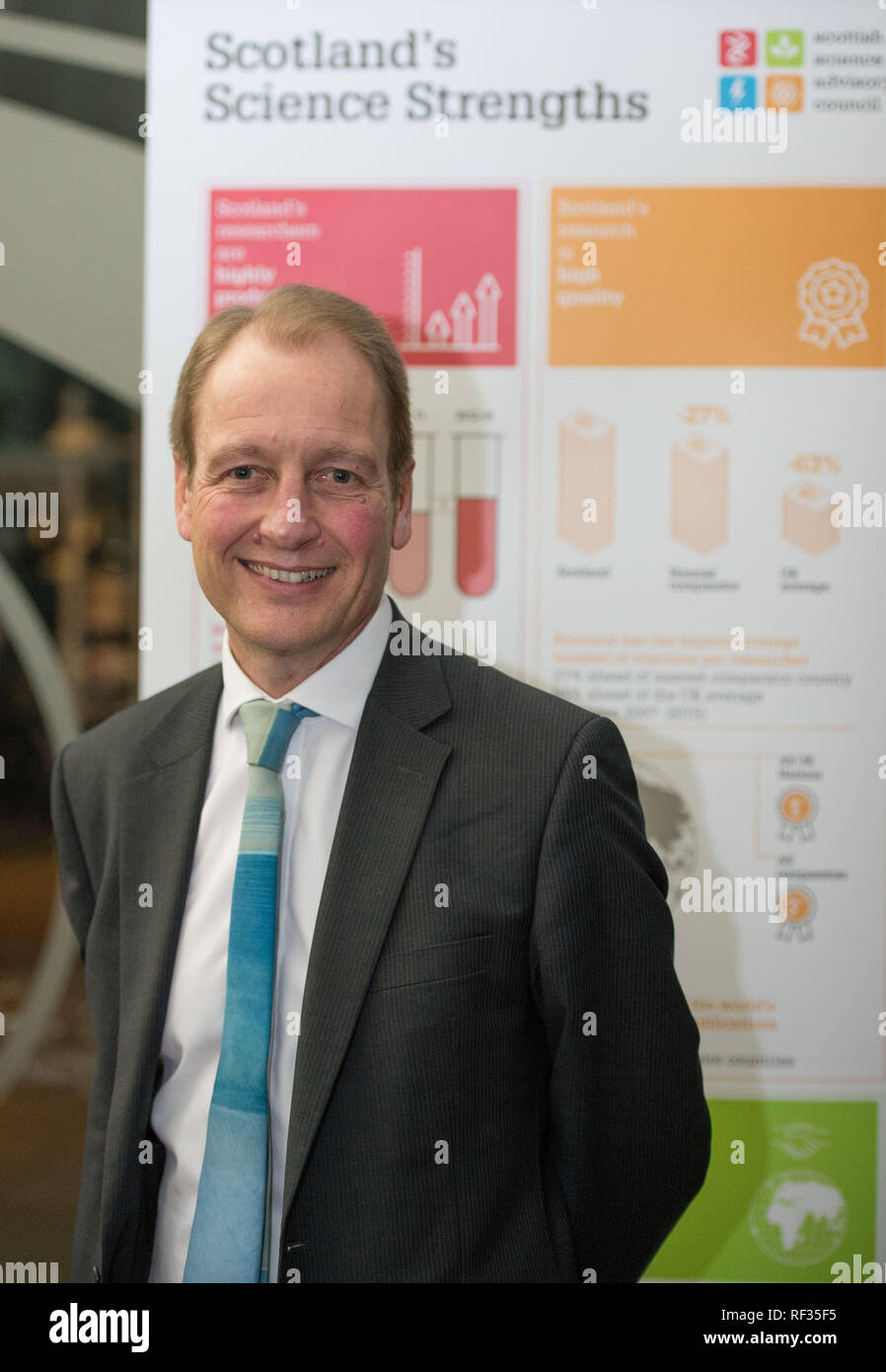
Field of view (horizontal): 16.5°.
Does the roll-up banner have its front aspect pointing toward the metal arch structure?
no

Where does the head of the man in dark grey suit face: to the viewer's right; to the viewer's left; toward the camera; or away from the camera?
toward the camera

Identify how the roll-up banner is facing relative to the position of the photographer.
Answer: facing the viewer

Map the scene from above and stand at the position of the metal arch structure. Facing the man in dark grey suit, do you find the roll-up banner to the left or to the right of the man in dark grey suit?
left

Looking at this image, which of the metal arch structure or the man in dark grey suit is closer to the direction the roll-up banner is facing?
the man in dark grey suit

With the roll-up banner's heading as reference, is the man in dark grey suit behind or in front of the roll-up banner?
in front
